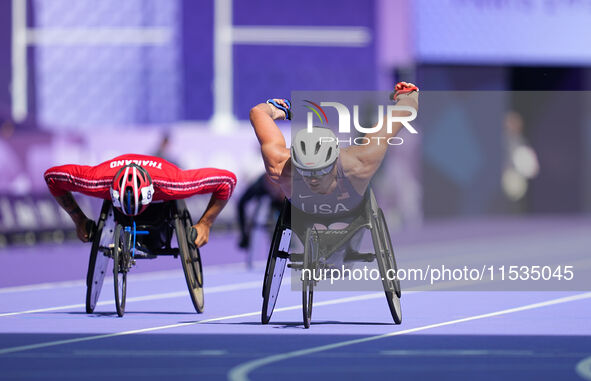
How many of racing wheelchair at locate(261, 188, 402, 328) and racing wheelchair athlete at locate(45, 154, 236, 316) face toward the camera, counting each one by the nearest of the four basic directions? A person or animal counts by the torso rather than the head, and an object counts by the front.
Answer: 2

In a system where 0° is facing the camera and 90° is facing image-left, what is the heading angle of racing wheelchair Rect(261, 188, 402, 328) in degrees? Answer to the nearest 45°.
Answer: approximately 0°

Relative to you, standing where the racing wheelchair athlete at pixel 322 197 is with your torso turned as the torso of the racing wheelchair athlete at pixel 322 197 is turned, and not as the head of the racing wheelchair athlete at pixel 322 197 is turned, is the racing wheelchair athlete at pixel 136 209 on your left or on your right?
on your right

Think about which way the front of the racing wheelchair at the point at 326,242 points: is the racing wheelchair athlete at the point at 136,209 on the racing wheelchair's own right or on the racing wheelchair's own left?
on the racing wheelchair's own right

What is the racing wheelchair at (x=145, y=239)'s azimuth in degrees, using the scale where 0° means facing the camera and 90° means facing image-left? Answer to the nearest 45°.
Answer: approximately 0°

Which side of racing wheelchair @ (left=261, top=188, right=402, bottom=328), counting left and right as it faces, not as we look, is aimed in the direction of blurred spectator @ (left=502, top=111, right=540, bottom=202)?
back

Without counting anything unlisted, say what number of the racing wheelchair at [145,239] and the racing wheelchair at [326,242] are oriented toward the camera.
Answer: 2

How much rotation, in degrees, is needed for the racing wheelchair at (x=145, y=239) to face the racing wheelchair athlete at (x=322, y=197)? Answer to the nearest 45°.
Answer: approximately 45° to its left
